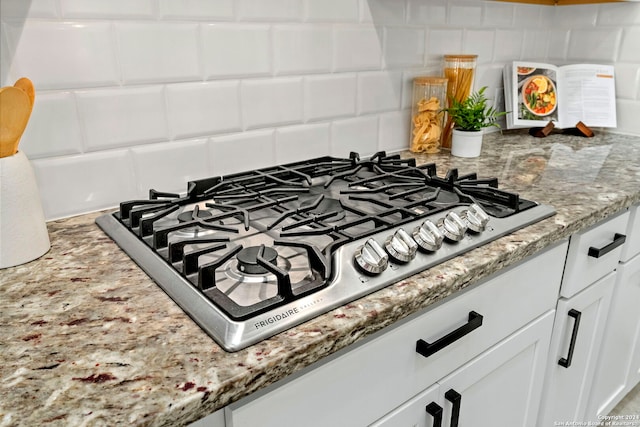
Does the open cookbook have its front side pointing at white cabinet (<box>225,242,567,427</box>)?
yes

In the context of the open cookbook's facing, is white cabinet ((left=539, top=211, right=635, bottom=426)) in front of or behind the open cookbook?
in front

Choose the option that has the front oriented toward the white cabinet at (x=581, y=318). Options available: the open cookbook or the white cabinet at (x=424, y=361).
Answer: the open cookbook

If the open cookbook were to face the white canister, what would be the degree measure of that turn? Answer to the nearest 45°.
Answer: approximately 45° to its right

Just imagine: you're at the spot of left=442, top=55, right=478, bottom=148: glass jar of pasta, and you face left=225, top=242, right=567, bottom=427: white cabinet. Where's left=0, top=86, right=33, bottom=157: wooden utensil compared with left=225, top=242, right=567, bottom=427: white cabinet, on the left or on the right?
right

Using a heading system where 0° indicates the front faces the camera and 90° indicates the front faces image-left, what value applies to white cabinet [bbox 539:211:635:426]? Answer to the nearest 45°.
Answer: approximately 315°

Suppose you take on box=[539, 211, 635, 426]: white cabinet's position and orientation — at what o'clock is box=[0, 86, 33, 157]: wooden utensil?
The wooden utensil is roughly at 3 o'clock from the white cabinet.

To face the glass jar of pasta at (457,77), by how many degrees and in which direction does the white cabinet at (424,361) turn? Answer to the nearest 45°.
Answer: approximately 135° to its left

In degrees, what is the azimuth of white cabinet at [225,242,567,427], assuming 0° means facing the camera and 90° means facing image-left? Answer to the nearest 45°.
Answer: approximately 315°

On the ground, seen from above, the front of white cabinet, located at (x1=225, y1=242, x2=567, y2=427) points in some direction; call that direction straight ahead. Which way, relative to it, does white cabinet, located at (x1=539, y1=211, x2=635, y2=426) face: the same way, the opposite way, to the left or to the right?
the same way

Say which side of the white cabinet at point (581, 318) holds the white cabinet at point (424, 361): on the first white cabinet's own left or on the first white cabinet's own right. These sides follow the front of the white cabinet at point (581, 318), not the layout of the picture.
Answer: on the first white cabinet's own right

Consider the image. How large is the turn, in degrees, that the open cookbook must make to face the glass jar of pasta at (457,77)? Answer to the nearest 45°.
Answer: approximately 45° to its right

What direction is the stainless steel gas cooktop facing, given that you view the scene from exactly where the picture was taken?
facing the viewer and to the right of the viewer

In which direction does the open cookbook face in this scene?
toward the camera
